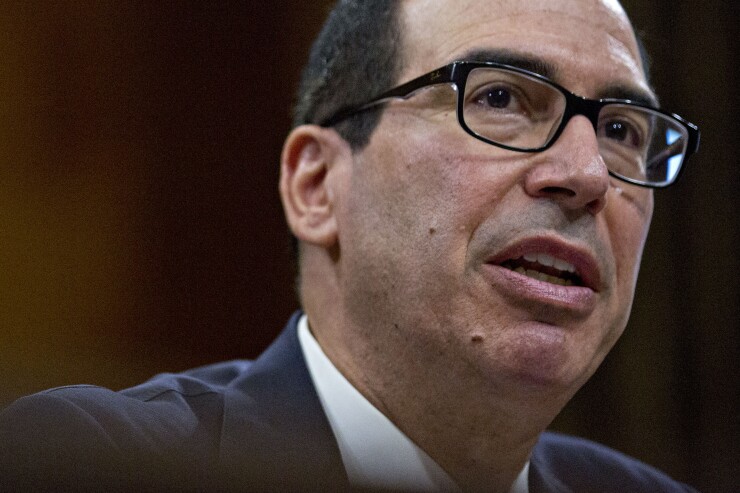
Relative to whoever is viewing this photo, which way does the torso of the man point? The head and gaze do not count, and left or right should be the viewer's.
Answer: facing the viewer and to the right of the viewer

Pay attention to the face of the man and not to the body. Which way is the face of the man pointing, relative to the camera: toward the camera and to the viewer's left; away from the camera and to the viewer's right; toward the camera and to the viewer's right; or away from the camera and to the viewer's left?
toward the camera and to the viewer's right
